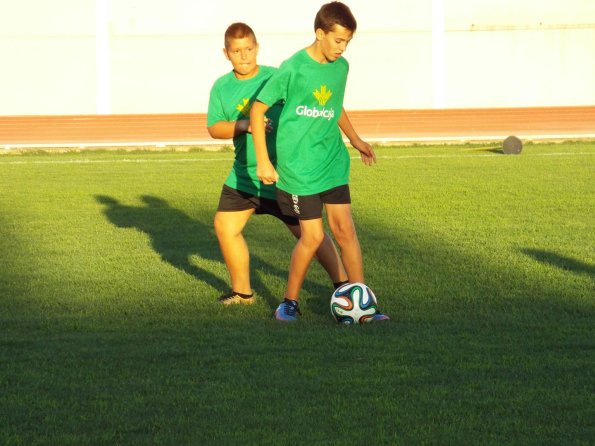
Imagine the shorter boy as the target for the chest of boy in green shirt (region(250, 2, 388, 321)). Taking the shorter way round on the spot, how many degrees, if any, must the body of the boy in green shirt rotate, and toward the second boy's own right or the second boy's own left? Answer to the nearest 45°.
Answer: approximately 180°

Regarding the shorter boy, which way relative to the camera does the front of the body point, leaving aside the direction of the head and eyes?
toward the camera

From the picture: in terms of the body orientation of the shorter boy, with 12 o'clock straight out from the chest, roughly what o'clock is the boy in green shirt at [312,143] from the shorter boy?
The boy in green shirt is roughly at 11 o'clock from the shorter boy.

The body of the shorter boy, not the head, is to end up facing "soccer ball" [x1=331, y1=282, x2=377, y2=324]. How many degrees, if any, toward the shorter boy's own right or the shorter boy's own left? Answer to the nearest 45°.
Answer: approximately 45° to the shorter boy's own left

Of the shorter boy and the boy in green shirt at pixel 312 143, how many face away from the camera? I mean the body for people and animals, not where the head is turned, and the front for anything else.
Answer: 0

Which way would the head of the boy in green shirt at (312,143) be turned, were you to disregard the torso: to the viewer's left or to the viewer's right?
to the viewer's right

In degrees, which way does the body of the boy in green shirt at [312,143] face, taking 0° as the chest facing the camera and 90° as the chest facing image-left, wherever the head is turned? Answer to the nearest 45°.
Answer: approximately 315°
